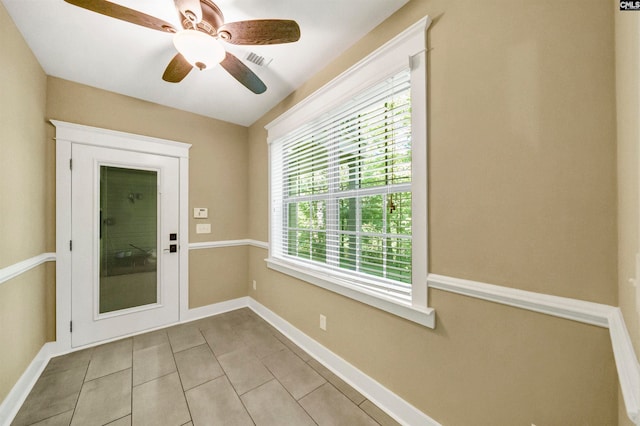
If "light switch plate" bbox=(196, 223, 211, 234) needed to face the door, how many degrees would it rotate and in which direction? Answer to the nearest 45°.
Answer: approximately 90° to its right

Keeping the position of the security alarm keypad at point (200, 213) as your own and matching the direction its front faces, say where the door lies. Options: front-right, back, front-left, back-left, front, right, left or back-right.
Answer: right

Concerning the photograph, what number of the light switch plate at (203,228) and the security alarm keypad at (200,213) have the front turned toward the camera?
2

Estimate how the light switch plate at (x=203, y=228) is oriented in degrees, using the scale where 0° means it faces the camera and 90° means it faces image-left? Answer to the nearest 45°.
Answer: approximately 0°

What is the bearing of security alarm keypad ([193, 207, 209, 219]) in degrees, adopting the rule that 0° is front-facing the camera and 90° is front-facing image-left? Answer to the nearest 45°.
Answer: approximately 0°

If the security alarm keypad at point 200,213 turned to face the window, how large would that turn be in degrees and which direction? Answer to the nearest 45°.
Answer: approximately 45° to its left

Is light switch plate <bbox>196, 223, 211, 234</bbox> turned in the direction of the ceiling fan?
yes

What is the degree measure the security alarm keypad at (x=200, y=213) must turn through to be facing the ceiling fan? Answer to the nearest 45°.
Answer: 0° — it already faces it
